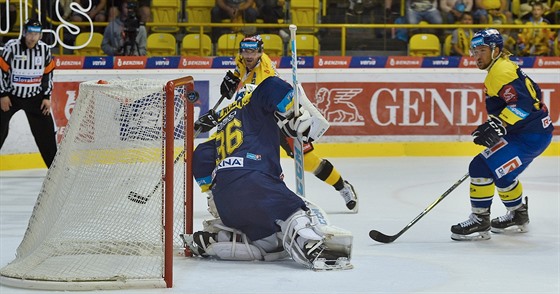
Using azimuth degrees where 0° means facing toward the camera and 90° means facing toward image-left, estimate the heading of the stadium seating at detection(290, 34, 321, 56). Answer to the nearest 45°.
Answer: approximately 0°

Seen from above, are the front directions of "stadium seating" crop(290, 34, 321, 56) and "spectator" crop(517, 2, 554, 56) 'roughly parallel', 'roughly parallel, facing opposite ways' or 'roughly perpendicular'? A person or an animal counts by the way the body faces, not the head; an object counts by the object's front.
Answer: roughly parallel

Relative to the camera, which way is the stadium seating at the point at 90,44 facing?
toward the camera

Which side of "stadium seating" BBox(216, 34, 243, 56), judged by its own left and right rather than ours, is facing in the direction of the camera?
front

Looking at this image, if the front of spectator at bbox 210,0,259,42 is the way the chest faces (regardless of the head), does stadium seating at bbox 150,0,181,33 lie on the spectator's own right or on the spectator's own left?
on the spectator's own right

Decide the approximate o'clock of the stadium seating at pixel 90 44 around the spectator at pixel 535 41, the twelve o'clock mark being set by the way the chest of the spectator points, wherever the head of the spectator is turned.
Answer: The stadium seating is roughly at 2 o'clock from the spectator.

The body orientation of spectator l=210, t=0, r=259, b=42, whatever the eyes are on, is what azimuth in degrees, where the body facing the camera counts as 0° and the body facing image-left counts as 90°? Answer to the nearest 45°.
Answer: approximately 0°

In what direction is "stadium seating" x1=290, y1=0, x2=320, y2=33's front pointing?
toward the camera

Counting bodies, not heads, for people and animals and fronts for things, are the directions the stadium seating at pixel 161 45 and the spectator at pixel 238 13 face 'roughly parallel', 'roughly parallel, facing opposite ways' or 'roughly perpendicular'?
roughly parallel

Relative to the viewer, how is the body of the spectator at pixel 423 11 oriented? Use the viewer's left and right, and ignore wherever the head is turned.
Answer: facing the viewer

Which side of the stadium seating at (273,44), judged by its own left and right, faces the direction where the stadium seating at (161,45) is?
right

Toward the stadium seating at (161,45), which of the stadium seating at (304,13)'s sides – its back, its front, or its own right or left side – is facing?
right

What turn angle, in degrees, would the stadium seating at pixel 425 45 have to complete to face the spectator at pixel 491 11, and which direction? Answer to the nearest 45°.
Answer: approximately 135° to its left
